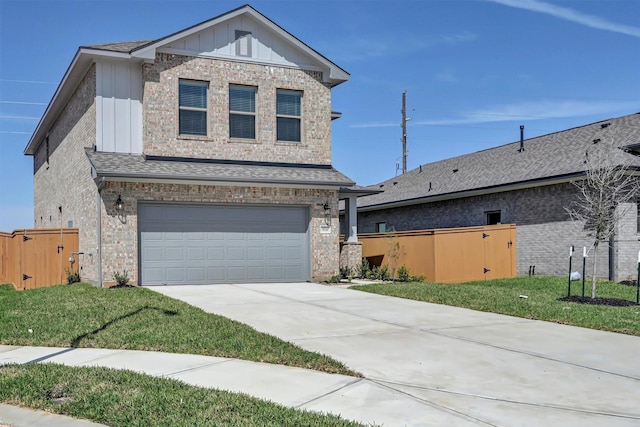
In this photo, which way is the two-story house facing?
toward the camera

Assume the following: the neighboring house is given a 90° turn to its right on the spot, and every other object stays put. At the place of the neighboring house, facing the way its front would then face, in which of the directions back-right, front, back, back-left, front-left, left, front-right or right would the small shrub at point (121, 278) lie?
front

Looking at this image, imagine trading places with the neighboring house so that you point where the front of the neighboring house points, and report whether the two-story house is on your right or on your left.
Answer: on your right

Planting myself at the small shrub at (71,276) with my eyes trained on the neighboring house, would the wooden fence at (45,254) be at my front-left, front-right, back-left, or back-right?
back-left

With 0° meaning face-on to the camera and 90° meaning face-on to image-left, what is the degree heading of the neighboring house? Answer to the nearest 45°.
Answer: approximately 315°

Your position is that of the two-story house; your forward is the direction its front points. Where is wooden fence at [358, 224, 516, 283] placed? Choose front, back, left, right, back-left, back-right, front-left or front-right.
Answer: left

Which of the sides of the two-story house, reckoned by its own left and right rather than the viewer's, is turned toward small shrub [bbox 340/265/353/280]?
left

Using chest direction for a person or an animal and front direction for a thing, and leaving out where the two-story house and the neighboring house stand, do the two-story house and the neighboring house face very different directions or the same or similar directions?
same or similar directions

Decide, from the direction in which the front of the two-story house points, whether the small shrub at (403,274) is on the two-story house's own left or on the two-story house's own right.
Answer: on the two-story house's own left

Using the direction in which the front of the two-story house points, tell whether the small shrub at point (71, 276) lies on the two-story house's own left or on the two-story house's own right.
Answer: on the two-story house's own right

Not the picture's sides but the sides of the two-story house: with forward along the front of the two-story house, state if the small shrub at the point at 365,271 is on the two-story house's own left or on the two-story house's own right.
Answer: on the two-story house's own left

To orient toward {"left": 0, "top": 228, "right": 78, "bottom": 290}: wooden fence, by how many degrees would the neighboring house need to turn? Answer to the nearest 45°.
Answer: approximately 90° to its right

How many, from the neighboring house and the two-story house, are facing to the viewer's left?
0

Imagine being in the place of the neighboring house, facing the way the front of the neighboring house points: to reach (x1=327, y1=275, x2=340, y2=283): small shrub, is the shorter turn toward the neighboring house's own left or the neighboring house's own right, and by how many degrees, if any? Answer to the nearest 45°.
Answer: approximately 90° to the neighboring house's own right
